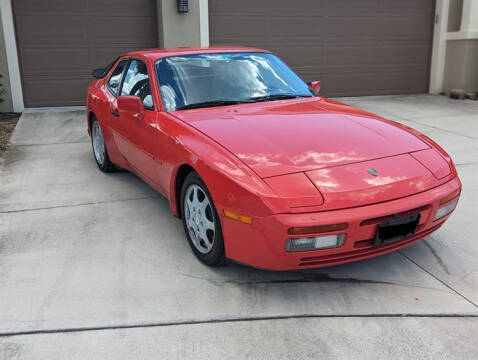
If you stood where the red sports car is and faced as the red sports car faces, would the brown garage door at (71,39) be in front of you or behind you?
behind

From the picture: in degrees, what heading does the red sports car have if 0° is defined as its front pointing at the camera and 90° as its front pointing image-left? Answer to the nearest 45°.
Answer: approximately 315°

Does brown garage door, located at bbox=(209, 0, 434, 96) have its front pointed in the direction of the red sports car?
yes

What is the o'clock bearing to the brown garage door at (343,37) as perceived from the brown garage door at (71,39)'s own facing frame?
the brown garage door at (343,37) is roughly at 9 o'clock from the brown garage door at (71,39).

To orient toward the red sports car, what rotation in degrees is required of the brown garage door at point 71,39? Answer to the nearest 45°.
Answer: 0° — it already faces it

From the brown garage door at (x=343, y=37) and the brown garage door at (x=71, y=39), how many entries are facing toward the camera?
2

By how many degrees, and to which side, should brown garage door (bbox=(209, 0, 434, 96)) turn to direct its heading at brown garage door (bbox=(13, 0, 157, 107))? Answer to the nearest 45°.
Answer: approximately 45° to its right

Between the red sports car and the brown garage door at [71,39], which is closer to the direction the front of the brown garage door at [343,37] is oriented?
the red sports car
